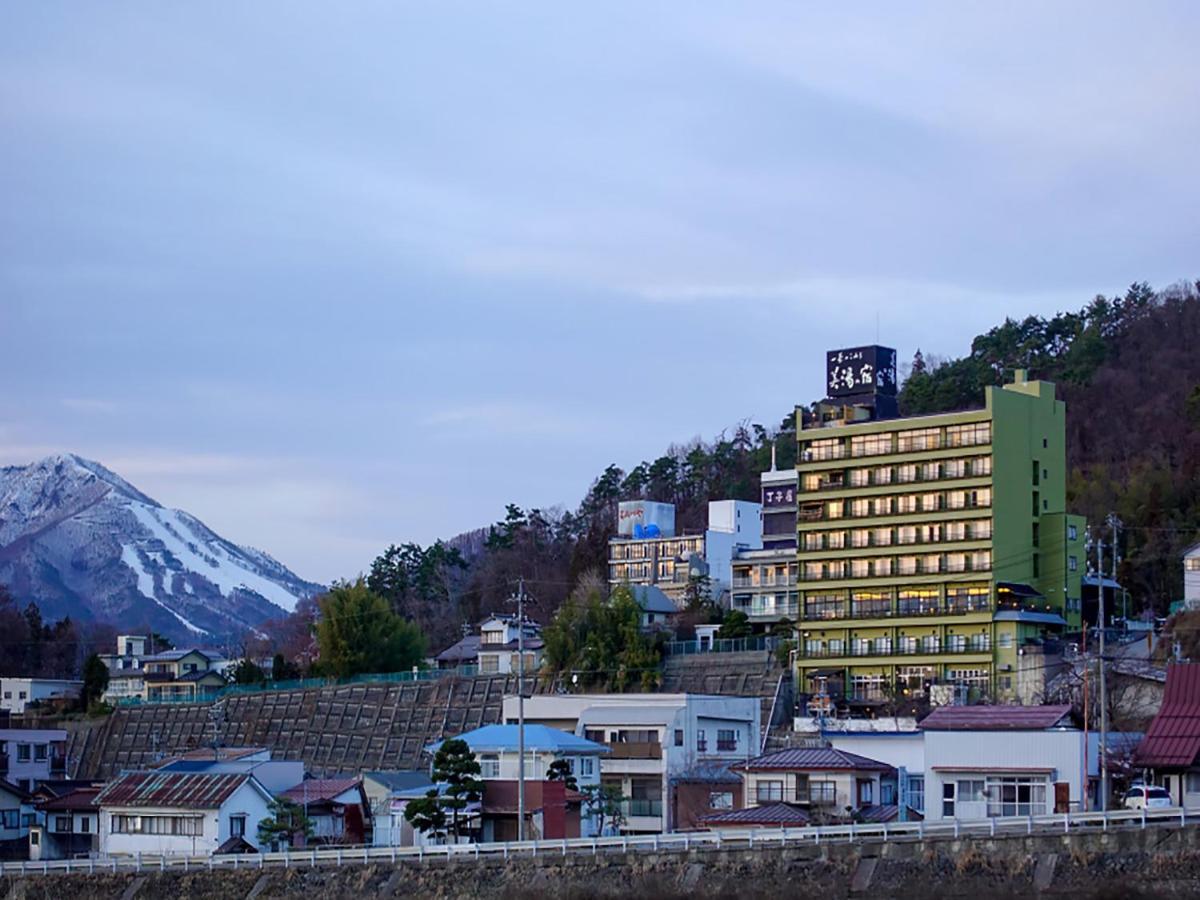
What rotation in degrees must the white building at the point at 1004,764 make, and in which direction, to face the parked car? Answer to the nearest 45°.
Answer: approximately 45° to its left

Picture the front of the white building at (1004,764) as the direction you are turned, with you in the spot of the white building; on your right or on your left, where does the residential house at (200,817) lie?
on your right

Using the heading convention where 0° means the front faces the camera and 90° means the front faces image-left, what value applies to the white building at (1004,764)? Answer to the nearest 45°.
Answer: approximately 0°

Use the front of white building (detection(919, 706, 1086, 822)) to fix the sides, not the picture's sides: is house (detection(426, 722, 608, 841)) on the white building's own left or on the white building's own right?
on the white building's own right
